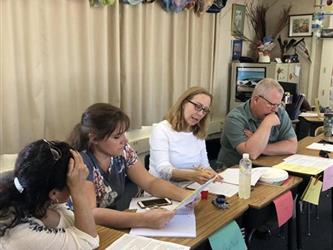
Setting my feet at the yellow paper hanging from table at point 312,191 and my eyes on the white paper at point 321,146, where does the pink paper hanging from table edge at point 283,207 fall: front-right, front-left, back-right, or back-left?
back-left

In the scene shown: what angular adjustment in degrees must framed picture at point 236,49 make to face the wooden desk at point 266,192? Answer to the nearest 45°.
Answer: approximately 45° to its right

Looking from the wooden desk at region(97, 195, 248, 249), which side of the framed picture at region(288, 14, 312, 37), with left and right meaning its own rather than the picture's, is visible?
front

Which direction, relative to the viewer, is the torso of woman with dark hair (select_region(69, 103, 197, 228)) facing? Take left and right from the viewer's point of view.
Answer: facing the viewer and to the right of the viewer

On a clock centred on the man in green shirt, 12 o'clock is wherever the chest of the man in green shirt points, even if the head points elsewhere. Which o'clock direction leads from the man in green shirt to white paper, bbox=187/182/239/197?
The white paper is roughly at 2 o'clock from the man in green shirt.

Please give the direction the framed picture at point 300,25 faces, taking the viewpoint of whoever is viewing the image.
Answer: facing the viewer

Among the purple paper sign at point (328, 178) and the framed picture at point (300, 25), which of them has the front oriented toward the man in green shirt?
the framed picture

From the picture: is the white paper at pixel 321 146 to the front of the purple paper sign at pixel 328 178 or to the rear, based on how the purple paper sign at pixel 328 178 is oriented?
to the rear

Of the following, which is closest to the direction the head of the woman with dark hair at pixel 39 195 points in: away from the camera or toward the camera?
away from the camera

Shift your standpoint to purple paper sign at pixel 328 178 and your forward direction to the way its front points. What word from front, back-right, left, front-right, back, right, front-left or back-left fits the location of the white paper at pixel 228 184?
right

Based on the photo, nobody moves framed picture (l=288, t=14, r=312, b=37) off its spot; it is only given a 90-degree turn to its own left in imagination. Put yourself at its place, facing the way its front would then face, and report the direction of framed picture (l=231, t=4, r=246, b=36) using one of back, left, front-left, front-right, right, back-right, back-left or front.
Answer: back-right

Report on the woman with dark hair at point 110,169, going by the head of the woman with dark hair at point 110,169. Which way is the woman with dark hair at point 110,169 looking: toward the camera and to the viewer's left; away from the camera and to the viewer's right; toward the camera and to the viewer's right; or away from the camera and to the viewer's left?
toward the camera and to the viewer's right
